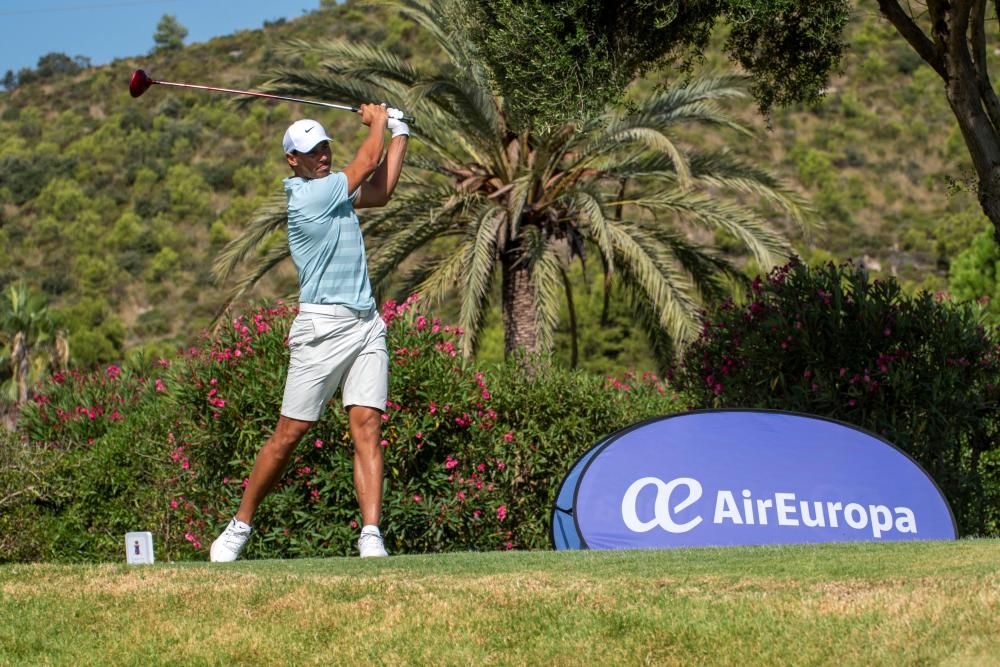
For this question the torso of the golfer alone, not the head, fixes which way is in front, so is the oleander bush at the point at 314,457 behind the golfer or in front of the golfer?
behind

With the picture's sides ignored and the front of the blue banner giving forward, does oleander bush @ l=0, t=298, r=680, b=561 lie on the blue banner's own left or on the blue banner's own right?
on the blue banner's own right

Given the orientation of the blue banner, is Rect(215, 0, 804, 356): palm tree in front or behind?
behind

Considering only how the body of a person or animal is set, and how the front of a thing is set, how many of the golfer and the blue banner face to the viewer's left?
0

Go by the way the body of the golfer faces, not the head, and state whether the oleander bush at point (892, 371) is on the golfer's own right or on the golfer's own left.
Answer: on the golfer's own left

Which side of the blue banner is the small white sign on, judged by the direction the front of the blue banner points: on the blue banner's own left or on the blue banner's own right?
on the blue banner's own right

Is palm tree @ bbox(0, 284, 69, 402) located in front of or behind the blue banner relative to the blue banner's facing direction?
behind

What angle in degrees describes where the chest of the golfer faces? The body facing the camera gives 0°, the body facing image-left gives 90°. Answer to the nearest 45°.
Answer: approximately 315°

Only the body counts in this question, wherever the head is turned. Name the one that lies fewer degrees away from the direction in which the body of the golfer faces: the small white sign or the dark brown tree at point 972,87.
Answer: the dark brown tree

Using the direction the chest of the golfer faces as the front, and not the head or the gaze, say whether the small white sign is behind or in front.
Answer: behind

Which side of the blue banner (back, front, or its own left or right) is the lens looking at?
front

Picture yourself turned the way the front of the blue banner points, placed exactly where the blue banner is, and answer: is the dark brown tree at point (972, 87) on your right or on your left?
on your left
